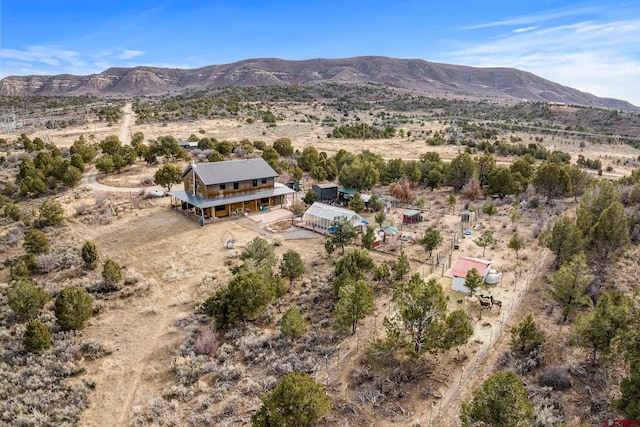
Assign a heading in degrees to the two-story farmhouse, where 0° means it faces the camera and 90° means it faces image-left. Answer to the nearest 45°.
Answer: approximately 315°

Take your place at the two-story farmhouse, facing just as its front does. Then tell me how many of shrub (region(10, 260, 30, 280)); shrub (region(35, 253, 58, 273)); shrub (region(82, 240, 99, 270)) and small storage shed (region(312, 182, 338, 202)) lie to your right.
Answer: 3

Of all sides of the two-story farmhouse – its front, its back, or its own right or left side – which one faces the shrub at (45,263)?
right

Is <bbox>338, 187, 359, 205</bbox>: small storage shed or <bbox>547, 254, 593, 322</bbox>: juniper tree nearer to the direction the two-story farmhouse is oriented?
the juniper tree

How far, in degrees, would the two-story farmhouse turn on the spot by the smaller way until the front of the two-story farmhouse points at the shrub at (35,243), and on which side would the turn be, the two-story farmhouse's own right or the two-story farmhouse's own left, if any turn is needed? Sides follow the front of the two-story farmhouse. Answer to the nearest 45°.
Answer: approximately 90° to the two-story farmhouse's own right

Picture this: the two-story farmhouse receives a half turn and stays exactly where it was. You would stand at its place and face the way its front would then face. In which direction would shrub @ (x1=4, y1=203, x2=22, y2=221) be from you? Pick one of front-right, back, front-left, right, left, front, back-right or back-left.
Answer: front-left

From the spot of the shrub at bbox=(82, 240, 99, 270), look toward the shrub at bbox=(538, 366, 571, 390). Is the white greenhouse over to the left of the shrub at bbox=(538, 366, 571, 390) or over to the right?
left

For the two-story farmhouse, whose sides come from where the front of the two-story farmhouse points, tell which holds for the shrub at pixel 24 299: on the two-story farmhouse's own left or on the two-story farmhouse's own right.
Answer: on the two-story farmhouse's own right

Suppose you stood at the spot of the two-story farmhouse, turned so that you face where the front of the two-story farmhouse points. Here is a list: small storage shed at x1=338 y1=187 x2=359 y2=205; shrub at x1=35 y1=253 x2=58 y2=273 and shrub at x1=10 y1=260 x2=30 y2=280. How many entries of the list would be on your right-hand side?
2

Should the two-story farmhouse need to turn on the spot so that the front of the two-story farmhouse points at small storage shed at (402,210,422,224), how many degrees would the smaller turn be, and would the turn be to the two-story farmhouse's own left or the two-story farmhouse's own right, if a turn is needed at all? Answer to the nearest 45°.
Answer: approximately 45° to the two-story farmhouse's own left

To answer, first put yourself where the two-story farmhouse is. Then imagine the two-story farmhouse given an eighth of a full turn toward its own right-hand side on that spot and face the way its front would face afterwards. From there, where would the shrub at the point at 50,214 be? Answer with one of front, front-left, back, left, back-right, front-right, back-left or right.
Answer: right

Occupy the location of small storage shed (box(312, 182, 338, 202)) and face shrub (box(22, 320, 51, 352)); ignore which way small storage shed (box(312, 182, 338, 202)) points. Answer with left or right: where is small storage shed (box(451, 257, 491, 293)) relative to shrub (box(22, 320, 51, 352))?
left
